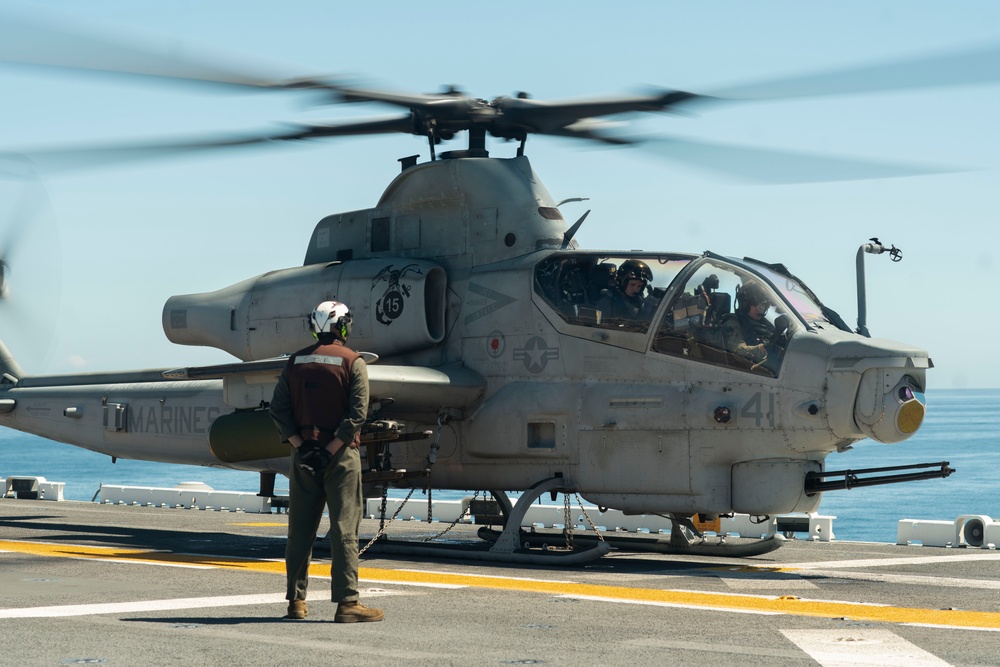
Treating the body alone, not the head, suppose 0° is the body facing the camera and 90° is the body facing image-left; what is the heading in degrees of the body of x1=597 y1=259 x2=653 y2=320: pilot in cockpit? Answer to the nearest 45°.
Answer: approximately 315°

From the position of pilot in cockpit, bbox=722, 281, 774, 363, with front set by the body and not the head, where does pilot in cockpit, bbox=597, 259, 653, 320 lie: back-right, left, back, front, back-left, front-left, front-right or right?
back-right

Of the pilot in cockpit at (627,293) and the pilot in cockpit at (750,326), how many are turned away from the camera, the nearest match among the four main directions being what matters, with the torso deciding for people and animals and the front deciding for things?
0

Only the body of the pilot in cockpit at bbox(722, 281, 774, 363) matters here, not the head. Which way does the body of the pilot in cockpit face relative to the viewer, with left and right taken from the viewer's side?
facing the viewer and to the right of the viewer

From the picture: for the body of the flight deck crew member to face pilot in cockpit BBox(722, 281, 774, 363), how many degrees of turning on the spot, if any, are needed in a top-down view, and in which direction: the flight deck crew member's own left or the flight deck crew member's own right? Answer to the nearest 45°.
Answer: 0° — they already face them

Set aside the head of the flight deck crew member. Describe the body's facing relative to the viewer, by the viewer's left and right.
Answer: facing away from the viewer and to the right of the viewer

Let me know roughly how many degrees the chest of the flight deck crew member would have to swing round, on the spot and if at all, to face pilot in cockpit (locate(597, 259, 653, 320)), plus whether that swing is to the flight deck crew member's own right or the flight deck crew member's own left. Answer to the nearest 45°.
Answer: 0° — they already face them

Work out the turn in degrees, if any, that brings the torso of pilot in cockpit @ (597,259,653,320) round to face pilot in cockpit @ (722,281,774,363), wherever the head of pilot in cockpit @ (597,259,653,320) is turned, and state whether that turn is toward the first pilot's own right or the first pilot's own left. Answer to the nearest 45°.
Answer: approximately 45° to the first pilot's own left

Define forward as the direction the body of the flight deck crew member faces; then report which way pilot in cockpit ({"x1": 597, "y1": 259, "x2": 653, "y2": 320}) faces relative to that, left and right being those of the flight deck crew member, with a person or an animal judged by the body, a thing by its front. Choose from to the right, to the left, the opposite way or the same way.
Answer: to the right

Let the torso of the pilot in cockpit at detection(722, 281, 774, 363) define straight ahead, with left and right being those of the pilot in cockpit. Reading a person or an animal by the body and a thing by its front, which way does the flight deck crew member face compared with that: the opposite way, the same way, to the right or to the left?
to the left

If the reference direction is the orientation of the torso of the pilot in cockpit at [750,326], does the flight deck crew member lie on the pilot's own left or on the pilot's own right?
on the pilot's own right

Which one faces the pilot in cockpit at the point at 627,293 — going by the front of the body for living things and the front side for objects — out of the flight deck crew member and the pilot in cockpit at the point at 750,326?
the flight deck crew member
